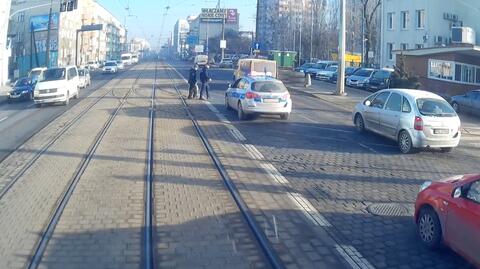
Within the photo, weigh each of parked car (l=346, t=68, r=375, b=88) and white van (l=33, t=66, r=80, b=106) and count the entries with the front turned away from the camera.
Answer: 0

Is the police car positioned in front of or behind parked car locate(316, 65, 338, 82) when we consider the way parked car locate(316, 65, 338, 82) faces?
in front

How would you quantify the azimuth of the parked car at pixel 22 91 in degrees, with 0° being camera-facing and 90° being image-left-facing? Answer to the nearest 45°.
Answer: approximately 45°

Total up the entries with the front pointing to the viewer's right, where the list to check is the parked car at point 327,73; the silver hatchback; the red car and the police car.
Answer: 0

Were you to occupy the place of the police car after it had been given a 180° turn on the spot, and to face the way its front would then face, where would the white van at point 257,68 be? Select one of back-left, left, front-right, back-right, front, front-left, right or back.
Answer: back-left

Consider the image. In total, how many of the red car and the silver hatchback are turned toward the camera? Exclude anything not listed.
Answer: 0

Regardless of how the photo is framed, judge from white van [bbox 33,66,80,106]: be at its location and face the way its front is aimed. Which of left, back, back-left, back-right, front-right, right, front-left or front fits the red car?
front-left

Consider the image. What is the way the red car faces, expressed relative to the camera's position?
facing away from the viewer and to the left of the viewer

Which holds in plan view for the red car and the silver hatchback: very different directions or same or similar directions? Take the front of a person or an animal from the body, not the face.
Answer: same or similar directions

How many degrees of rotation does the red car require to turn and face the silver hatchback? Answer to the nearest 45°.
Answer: approximately 45° to its right

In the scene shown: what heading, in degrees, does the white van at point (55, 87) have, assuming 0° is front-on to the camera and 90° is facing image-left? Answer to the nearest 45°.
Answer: approximately 45°

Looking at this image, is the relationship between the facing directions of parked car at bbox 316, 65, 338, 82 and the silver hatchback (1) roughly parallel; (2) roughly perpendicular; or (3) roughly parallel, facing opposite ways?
roughly perpendicular

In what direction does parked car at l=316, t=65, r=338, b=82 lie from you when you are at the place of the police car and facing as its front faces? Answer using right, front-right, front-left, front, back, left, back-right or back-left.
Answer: front-right

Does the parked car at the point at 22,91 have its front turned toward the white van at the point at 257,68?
no

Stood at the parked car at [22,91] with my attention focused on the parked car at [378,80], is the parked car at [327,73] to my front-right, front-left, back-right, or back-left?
front-left

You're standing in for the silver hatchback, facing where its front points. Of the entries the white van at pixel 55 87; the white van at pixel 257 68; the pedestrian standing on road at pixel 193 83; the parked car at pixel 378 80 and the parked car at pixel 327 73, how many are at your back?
0

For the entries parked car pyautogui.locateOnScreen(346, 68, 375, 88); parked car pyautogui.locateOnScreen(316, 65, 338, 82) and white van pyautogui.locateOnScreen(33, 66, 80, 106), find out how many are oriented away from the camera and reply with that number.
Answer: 0
